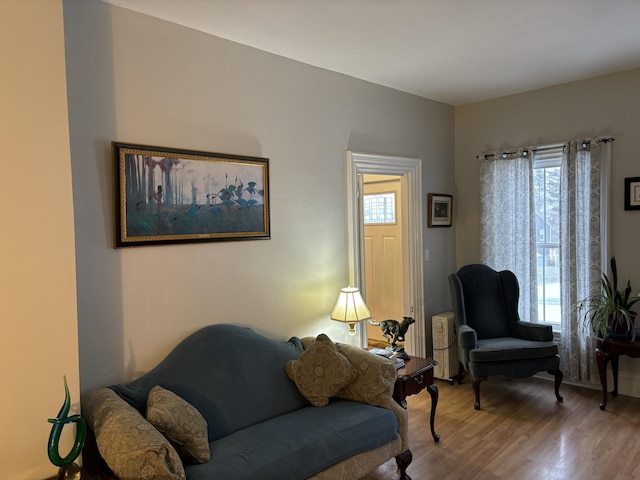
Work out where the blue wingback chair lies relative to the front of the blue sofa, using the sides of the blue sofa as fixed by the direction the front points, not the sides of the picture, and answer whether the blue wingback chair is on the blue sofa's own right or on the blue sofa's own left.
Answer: on the blue sofa's own left

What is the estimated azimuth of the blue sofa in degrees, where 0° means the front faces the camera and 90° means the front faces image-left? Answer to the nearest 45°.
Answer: approximately 315°

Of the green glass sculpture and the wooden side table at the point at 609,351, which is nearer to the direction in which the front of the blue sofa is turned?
the wooden side table

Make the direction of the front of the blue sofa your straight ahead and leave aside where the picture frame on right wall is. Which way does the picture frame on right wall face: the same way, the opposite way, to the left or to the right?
to the right

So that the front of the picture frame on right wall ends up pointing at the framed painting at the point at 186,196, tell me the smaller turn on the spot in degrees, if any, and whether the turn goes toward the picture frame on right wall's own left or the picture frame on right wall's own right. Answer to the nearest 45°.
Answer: approximately 45° to the picture frame on right wall's own right

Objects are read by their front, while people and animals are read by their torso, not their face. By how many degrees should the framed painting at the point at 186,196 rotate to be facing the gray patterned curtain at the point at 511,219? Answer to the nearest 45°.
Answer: approximately 45° to its left

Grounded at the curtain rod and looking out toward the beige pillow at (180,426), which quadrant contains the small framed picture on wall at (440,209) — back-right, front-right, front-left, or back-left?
front-right

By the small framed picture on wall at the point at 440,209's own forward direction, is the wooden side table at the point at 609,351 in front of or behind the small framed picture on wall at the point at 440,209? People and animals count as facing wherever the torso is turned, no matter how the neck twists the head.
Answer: in front

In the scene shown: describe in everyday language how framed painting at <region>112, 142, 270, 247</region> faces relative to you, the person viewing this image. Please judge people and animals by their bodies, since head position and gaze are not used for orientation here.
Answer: facing the viewer and to the right of the viewer

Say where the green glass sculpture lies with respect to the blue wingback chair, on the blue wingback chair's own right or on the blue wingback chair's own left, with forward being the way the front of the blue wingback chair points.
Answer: on the blue wingback chair's own right

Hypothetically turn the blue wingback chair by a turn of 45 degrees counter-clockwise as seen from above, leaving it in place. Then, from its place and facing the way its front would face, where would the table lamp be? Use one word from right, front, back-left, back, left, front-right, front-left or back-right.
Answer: back-right

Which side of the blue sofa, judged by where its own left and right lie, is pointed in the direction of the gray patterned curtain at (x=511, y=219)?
left
